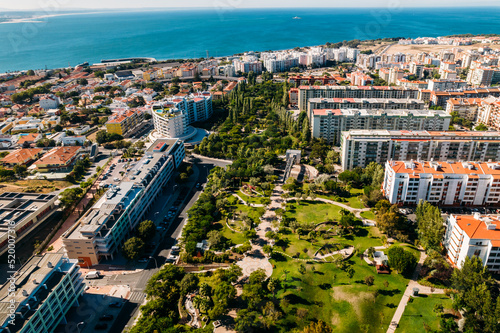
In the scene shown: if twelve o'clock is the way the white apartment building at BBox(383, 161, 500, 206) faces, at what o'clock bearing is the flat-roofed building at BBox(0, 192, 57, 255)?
The flat-roofed building is roughly at 2 o'clock from the white apartment building.

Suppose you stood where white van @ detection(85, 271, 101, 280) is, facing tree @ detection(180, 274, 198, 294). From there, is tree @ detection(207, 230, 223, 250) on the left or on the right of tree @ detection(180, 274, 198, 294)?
left

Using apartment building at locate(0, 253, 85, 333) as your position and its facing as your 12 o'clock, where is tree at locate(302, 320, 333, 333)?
The tree is roughly at 12 o'clock from the apartment building.

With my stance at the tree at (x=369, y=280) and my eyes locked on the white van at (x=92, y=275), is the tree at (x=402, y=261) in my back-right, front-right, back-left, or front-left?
back-right

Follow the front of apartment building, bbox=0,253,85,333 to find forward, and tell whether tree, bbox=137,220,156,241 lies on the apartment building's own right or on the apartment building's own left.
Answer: on the apartment building's own left

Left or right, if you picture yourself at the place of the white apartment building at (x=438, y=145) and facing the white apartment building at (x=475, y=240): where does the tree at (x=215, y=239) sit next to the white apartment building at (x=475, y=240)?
right

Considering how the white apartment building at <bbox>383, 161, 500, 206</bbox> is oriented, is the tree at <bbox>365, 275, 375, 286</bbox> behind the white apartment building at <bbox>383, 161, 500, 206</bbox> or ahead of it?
ahead
